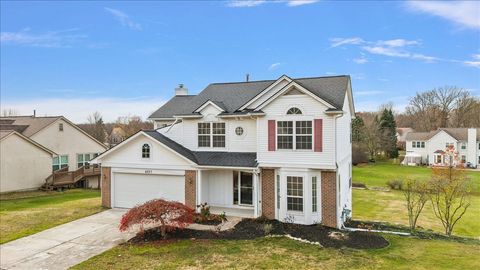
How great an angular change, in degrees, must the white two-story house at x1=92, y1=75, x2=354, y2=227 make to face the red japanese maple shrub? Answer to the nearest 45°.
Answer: approximately 45° to its right

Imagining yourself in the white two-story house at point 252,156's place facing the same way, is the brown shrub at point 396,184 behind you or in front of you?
behind

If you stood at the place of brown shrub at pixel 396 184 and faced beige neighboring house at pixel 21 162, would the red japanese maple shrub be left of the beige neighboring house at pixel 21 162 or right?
left

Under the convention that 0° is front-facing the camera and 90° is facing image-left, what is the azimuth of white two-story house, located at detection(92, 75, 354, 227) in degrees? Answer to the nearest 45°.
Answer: approximately 0°

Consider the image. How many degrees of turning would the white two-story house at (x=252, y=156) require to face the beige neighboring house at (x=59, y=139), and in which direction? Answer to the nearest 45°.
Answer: approximately 135° to its right
